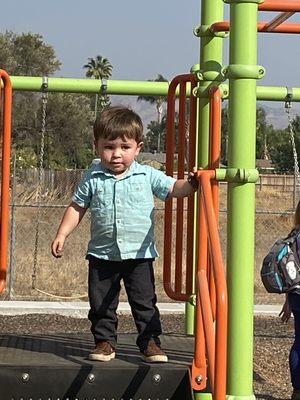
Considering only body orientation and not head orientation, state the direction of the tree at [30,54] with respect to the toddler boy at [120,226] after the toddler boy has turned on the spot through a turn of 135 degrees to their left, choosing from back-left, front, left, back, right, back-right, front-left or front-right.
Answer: front-left

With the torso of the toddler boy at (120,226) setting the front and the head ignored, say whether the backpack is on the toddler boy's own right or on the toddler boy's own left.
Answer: on the toddler boy's own left

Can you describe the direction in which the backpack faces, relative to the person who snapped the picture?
facing to the left of the viewer

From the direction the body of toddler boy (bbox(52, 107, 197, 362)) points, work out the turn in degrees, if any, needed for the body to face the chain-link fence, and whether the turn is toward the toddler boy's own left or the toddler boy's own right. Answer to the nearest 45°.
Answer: approximately 180°
